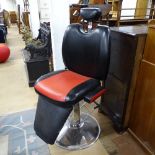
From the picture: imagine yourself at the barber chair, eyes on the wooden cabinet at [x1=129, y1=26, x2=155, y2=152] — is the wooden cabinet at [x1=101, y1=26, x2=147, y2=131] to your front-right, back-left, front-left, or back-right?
front-left

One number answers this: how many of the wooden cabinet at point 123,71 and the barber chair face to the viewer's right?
0

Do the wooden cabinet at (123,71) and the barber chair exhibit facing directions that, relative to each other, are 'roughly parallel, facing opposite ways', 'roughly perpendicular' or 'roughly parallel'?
roughly parallel

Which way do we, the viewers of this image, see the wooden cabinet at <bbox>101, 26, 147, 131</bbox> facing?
facing the viewer and to the left of the viewer

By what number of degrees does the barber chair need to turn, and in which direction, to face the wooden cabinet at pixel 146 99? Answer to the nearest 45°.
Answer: approximately 135° to its left
